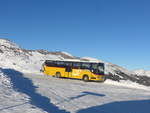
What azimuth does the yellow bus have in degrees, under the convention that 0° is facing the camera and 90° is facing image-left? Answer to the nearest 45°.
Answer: approximately 315°
